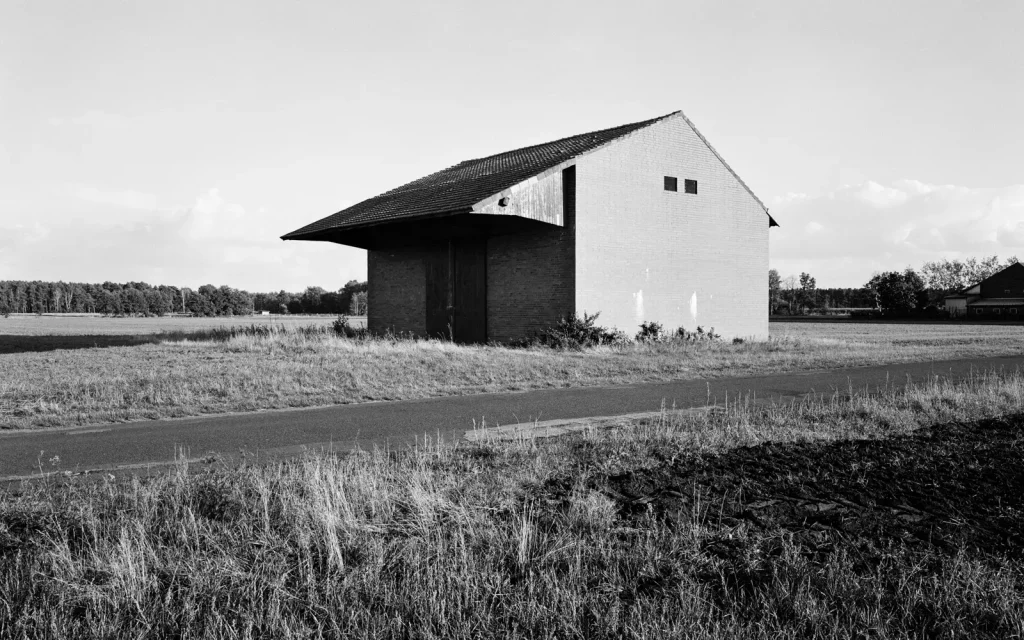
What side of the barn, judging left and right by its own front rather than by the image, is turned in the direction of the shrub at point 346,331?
right

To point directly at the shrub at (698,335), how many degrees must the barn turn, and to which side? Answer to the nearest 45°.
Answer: approximately 135° to its left

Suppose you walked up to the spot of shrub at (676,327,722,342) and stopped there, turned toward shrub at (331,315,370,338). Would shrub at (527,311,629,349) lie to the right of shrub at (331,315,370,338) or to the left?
left

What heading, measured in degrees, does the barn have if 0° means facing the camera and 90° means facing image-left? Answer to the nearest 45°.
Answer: approximately 45°
